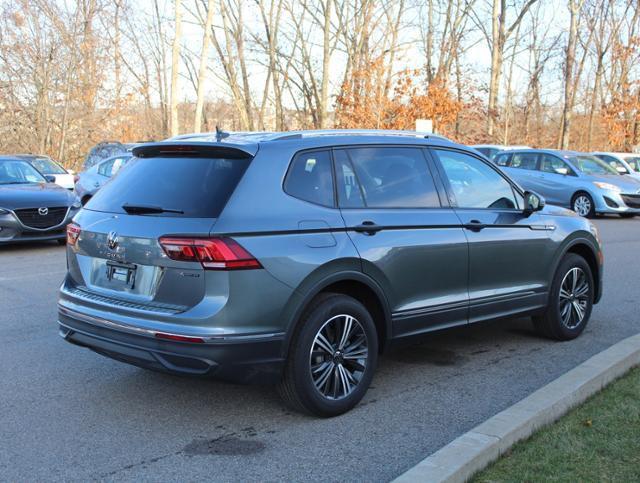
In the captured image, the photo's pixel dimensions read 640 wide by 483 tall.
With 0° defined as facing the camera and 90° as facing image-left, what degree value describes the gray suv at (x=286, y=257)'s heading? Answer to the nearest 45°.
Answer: approximately 225°

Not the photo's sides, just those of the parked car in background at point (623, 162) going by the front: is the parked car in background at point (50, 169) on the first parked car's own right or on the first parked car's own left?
on the first parked car's own right

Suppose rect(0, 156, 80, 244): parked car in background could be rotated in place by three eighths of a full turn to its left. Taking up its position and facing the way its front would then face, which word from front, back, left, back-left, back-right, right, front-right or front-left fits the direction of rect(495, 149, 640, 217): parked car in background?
right

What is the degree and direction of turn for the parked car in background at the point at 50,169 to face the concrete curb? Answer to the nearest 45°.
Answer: approximately 45° to its right

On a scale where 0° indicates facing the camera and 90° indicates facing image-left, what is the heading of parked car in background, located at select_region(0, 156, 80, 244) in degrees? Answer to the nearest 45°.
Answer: approximately 315°

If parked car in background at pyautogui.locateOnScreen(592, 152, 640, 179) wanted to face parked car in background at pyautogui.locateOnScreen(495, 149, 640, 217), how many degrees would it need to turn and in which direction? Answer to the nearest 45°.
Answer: approximately 45° to its right

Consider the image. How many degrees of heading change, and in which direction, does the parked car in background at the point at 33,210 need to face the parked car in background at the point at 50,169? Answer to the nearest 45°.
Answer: approximately 135° to its left

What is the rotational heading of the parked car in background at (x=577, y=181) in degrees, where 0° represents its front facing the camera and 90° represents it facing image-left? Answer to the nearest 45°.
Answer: approximately 315°

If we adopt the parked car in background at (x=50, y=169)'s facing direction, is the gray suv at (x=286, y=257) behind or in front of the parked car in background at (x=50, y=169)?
in front

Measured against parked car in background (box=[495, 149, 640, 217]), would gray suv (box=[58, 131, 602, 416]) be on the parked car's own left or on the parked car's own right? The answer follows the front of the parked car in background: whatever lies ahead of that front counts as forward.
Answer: on the parked car's own right

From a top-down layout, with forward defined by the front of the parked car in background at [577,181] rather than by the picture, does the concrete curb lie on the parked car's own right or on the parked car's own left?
on the parked car's own right
